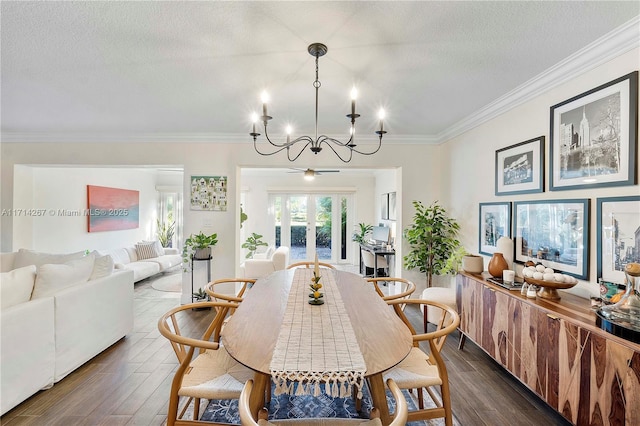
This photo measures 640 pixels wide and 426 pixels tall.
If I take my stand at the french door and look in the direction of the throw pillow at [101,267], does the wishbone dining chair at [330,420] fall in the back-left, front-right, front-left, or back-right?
front-left

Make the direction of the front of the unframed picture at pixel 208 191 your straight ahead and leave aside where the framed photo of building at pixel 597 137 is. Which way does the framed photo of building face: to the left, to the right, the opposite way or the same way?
to the right

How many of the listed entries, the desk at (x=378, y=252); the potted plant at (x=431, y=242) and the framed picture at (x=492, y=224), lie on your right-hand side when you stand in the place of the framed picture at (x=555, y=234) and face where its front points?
3

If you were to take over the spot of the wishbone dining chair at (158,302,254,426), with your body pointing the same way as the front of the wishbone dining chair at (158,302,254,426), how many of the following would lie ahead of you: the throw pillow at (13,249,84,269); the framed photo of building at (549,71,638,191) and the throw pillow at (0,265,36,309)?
1

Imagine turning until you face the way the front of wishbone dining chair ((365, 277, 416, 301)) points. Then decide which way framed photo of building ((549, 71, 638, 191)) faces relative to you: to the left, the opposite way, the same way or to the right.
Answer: the same way

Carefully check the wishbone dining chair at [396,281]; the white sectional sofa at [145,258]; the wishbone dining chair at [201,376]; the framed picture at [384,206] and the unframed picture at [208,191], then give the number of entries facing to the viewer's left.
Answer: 2

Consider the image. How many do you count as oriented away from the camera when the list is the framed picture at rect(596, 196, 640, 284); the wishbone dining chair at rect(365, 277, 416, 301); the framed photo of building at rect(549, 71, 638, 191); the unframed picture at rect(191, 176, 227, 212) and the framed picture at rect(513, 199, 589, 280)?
0

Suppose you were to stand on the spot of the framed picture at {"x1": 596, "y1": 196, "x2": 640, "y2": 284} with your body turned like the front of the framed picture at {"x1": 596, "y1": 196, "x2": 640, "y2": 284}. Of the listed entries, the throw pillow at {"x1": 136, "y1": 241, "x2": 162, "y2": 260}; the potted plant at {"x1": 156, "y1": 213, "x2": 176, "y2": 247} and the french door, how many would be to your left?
0

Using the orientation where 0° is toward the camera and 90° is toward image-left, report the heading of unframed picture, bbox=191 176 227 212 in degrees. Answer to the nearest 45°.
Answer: approximately 0°

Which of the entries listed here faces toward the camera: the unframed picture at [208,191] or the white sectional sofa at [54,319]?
the unframed picture

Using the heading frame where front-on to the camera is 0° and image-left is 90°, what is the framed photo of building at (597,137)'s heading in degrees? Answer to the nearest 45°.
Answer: approximately 45°

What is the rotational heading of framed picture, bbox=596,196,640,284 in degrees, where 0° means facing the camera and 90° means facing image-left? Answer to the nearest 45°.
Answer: approximately 45°

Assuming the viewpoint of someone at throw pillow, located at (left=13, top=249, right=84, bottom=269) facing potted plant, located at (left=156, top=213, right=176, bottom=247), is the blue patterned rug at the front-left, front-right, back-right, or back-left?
back-right

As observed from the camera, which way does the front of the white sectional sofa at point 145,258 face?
facing the viewer and to the right of the viewer

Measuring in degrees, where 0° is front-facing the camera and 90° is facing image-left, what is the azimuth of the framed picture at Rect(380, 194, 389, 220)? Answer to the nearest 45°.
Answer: approximately 90°

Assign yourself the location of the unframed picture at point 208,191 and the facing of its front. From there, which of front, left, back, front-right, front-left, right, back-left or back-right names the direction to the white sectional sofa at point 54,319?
front-right

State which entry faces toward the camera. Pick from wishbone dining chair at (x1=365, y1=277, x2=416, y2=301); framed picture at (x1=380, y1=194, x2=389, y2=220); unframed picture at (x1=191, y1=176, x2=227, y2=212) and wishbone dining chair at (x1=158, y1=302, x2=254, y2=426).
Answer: unframed picture at (x1=191, y1=176, x2=227, y2=212)

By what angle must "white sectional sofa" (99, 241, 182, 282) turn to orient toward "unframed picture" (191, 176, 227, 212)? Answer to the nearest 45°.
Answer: approximately 45° to its right

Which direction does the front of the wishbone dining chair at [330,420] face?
away from the camera

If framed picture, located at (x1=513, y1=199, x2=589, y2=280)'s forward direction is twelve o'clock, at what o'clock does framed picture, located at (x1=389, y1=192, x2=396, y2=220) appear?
framed picture, located at (x1=389, y1=192, x2=396, y2=220) is roughly at 3 o'clock from framed picture, located at (x1=513, y1=199, x2=589, y2=280).

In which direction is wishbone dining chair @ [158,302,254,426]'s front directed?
to the viewer's right
